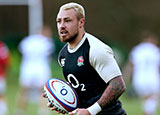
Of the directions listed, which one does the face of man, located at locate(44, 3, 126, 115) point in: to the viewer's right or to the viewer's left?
to the viewer's left

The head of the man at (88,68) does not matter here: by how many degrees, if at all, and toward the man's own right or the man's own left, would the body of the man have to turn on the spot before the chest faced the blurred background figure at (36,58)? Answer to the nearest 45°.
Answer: approximately 135° to the man's own right

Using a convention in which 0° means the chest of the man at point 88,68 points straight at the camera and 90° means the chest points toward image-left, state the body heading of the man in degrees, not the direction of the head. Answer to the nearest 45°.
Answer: approximately 45°

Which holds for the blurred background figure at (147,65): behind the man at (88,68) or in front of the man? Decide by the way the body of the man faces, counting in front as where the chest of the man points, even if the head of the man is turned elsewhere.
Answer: behind
